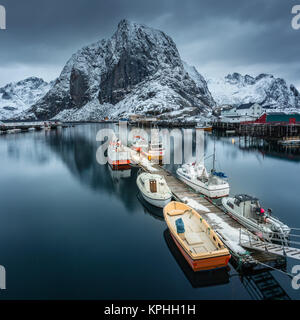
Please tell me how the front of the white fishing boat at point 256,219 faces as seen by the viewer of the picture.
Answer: facing away from the viewer and to the left of the viewer

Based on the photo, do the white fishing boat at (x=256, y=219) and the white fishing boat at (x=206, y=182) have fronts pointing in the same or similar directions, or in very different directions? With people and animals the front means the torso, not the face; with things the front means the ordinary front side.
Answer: same or similar directions

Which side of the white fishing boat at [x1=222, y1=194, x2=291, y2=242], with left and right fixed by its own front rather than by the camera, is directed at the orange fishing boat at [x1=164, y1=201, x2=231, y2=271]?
left

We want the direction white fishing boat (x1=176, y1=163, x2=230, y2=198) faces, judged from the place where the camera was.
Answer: facing away from the viewer and to the left of the viewer

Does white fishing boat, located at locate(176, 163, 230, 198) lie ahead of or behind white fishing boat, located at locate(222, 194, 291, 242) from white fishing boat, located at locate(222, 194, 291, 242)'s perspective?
ahead

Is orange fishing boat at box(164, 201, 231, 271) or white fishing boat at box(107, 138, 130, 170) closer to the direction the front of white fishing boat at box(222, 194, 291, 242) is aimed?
the white fishing boat

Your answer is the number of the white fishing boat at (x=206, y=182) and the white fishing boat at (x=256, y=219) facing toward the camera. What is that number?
0

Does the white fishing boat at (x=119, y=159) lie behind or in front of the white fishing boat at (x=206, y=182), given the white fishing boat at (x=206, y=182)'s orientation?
in front
